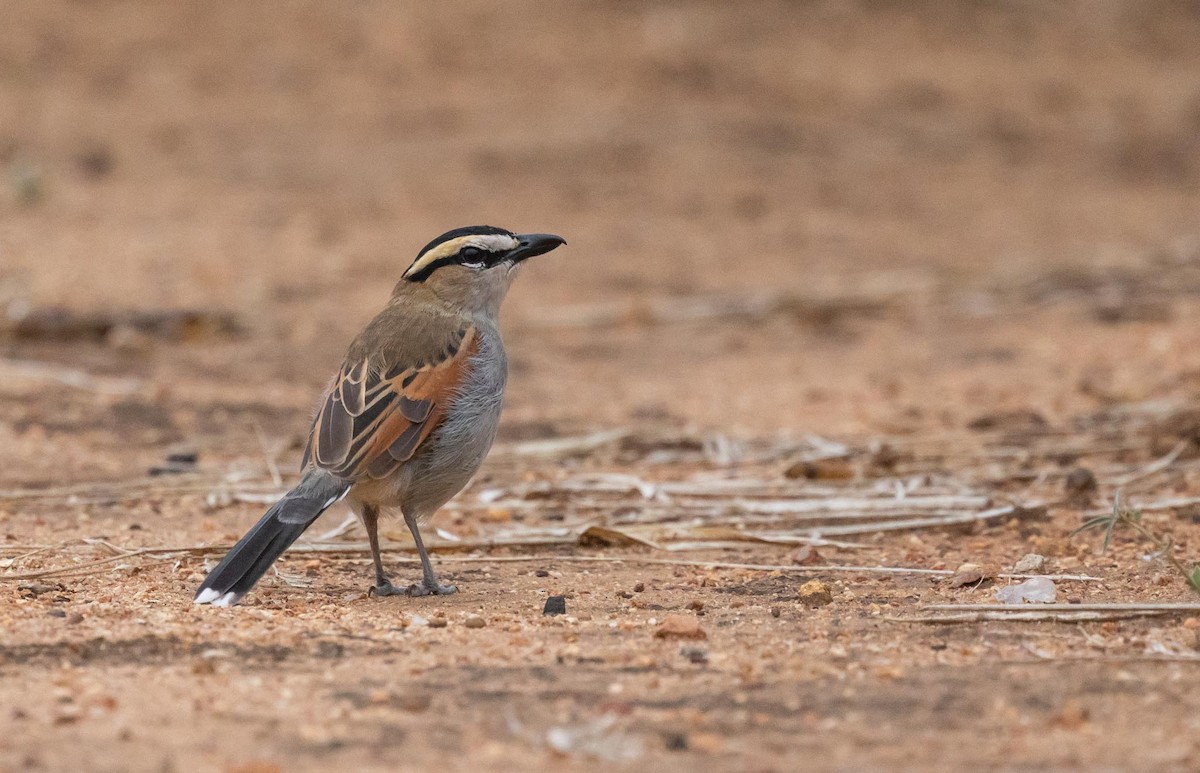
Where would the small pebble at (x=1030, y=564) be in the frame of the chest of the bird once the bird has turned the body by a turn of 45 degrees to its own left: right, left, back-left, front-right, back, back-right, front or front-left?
front-right

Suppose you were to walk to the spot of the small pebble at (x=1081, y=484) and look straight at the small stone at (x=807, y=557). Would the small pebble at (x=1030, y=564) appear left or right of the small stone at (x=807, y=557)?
left

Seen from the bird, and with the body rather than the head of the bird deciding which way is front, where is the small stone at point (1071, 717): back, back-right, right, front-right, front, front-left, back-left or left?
front-right

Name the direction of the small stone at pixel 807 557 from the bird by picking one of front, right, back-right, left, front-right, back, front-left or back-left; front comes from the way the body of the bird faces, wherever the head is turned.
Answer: front

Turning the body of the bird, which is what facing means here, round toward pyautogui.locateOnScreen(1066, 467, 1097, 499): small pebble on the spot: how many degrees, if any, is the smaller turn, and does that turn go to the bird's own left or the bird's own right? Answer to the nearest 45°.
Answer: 0° — it already faces it

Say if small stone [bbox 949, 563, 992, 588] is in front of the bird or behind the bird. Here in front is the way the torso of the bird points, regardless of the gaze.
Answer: in front

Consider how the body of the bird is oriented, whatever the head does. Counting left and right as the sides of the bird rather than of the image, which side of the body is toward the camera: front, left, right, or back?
right

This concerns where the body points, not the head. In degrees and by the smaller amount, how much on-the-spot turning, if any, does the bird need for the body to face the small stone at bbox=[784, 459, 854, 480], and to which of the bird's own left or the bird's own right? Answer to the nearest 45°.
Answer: approximately 45° to the bird's own left

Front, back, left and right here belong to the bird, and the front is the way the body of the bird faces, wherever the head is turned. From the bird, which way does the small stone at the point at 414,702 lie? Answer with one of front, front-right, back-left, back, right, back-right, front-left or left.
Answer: right

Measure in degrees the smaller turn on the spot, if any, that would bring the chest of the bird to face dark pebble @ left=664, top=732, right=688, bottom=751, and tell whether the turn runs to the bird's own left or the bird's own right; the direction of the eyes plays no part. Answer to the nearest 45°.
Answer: approximately 90° to the bird's own right

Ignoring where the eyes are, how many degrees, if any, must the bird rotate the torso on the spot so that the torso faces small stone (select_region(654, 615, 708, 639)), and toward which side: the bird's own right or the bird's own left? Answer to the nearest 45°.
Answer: approximately 45° to the bird's own right

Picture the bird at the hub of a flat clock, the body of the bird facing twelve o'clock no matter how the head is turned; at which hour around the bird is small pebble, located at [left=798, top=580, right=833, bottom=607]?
The small pebble is roughly at 1 o'clock from the bird.
